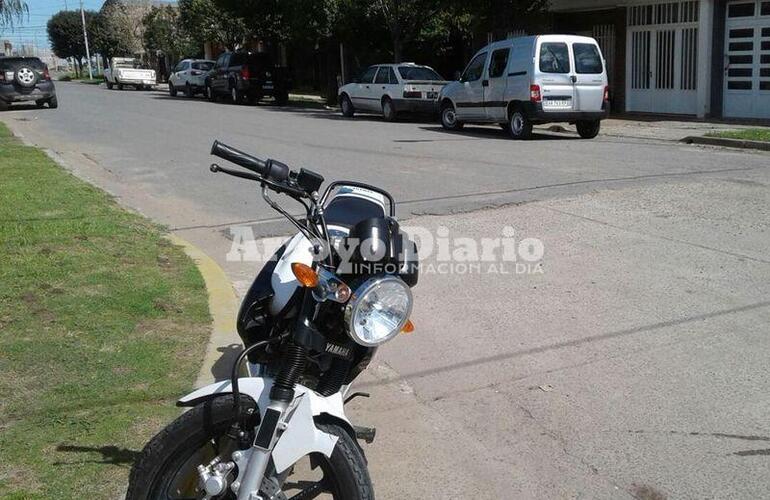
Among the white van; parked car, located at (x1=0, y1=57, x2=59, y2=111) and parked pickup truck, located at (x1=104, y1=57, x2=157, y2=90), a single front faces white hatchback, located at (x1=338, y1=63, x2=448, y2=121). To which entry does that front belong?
the white van

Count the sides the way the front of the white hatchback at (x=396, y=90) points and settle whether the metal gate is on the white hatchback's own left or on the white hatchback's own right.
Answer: on the white hatchback's own right

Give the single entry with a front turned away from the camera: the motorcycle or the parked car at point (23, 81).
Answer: the parked car

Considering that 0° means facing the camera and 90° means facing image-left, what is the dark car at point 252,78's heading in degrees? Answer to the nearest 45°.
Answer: approximately 135°

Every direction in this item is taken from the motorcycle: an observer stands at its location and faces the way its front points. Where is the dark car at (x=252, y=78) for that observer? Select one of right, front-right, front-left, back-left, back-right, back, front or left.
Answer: back-left

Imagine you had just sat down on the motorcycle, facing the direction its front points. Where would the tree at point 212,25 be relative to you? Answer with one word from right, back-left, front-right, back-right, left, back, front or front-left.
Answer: back-left

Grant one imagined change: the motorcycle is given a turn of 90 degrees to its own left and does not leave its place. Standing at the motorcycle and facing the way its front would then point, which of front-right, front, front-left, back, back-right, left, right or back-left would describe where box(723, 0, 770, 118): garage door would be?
front

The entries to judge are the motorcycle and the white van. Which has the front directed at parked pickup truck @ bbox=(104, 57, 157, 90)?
the white van

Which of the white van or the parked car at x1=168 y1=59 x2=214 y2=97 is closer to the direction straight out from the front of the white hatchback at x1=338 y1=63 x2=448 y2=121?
the parked car

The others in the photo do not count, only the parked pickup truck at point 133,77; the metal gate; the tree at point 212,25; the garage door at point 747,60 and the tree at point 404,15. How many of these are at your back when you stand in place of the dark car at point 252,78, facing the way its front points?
3

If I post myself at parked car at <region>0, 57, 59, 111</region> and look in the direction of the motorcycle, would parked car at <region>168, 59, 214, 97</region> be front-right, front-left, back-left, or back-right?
back-left

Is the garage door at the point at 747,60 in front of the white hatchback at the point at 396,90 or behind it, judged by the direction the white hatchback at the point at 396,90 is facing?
behind

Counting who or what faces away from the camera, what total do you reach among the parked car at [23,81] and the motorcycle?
1

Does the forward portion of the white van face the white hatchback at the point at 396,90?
yes

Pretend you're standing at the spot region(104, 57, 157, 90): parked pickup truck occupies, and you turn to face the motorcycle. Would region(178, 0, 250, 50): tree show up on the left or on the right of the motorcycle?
left

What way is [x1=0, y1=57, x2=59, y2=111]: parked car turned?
away from the camera

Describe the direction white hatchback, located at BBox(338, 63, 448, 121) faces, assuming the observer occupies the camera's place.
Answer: facing away from the viewer and to the left of the viewer
